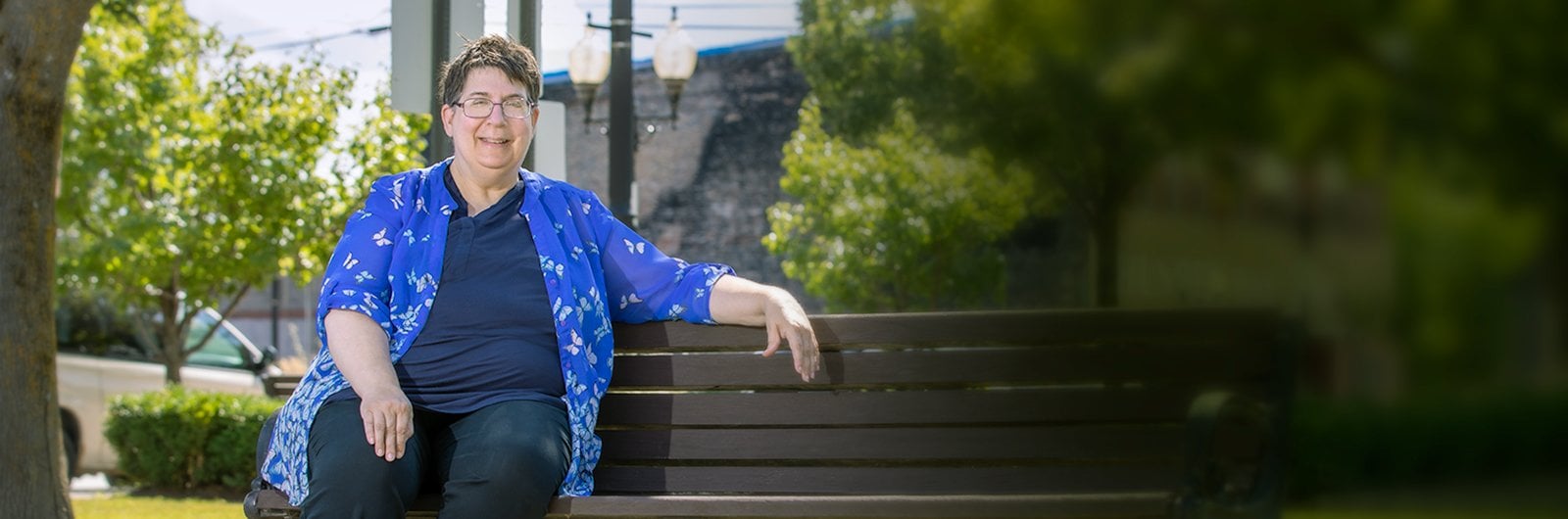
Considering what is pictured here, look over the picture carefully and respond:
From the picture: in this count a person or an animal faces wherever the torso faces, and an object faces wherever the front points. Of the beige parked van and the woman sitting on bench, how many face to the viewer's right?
1

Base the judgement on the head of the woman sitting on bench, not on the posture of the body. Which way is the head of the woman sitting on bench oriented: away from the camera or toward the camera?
toward the camera

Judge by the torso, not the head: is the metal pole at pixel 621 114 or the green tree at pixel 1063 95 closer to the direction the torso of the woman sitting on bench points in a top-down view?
the green tree

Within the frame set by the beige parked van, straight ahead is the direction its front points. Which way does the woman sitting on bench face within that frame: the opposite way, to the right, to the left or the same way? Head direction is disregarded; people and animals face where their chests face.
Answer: to the right

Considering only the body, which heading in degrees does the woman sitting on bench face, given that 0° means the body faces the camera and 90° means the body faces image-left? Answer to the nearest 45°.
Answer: approximately 0°

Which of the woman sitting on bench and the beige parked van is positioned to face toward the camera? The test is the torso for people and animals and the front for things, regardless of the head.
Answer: the woman sitting on bench

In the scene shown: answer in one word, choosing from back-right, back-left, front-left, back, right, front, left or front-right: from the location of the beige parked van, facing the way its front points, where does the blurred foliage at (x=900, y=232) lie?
front

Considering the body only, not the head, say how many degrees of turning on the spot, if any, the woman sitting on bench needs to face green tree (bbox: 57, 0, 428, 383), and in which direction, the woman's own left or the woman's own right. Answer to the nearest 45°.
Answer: approximately 180°

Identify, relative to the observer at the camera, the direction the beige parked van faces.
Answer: facing to the right of the viewer

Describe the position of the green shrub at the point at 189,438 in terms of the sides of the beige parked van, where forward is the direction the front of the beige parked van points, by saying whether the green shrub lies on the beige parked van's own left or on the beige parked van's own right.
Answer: on the beige parked van's own right
